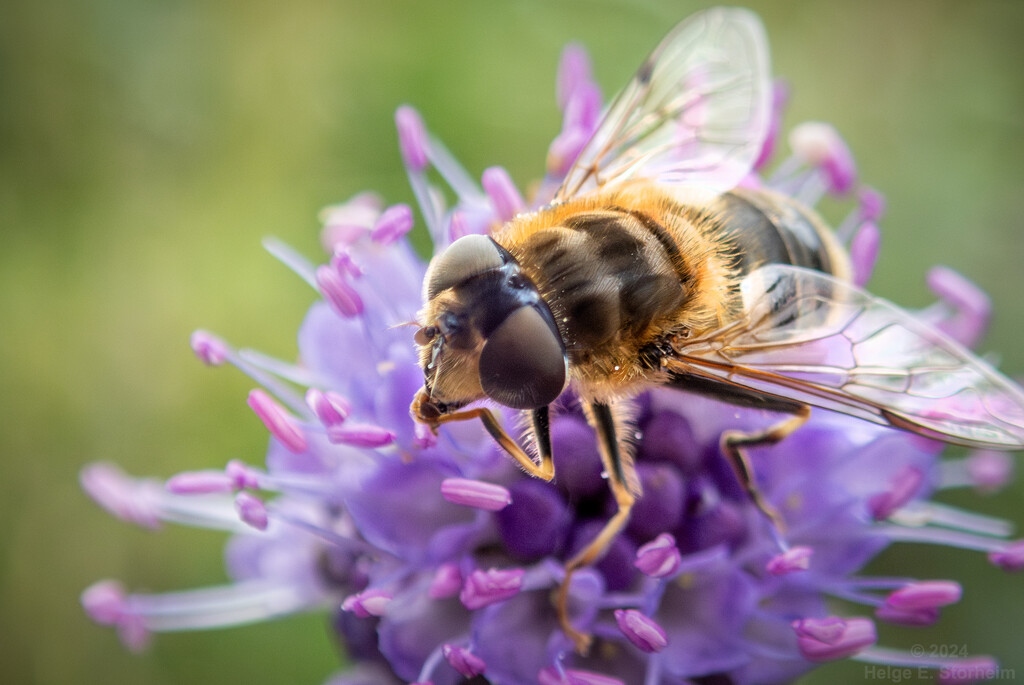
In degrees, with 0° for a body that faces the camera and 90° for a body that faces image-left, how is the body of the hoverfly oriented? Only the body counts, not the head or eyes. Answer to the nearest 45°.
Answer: approximately 45°
